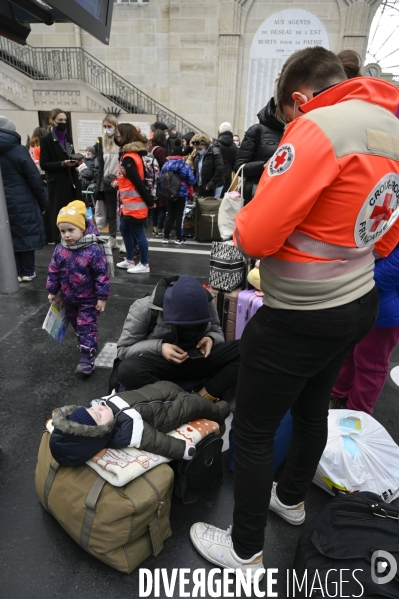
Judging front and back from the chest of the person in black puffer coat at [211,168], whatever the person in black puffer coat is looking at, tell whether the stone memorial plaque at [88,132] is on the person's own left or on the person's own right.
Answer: on the person's own right

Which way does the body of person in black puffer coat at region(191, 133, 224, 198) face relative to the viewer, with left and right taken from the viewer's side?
facing the viewer and to the left of the viewer

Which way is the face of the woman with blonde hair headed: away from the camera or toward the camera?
toward the camera

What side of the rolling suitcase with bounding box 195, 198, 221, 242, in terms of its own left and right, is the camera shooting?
front

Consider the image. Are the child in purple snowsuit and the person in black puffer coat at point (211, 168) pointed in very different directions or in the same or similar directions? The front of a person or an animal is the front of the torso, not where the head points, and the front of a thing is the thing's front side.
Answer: same or similar directions

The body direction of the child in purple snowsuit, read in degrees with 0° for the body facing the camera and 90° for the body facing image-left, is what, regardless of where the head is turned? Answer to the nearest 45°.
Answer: approximately 45°

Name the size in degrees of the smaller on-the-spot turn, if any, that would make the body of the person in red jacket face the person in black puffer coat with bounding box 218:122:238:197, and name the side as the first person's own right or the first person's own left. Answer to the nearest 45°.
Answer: approximately 45° to the first person's own right

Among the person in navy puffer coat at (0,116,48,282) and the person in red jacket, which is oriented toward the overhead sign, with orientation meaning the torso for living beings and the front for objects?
the person in red jacket
